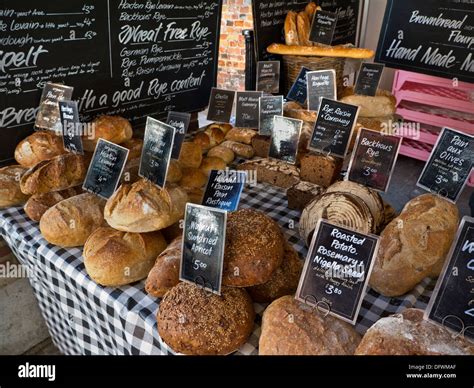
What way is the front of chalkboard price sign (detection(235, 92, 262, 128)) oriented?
toward the camera

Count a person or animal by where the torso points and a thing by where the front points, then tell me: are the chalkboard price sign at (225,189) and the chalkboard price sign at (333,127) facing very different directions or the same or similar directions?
same or similar directions

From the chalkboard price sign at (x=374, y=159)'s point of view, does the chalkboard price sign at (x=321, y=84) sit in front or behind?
behind

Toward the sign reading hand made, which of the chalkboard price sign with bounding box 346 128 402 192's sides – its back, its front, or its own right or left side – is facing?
back

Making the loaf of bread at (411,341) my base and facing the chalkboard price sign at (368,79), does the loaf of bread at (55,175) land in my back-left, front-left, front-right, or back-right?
front-left

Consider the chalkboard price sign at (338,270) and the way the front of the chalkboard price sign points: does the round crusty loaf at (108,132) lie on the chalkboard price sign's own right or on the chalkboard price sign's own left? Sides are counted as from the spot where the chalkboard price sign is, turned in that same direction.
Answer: on the chalkboard price sign's own right

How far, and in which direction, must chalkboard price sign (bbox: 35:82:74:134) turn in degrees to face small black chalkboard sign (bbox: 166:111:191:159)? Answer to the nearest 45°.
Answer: approximately 45° to its left

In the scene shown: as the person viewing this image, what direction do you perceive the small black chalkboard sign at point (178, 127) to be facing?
facing the viewer

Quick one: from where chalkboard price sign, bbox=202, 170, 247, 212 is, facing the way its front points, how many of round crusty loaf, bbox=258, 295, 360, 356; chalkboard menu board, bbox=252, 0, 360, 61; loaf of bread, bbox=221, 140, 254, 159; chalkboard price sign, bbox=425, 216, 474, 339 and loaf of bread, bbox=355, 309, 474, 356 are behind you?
2

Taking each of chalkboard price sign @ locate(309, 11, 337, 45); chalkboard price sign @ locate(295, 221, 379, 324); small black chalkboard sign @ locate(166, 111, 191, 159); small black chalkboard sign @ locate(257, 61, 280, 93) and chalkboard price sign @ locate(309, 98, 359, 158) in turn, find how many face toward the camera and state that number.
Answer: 5

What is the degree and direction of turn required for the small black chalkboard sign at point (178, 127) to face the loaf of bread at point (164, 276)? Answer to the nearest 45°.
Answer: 0° — it already faces it

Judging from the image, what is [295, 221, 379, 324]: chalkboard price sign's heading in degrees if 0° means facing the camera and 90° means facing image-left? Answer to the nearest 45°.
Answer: approximately 0°

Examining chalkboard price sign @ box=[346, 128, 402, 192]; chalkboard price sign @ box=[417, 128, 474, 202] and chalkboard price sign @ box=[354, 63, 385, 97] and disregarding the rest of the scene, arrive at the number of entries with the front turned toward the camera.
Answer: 3

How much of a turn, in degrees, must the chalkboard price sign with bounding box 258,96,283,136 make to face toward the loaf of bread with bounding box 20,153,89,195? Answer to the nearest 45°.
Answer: approximately 45° to its right

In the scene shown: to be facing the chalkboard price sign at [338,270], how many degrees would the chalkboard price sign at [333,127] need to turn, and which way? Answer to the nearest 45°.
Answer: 0° — it already faces it

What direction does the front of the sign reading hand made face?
toward the camera

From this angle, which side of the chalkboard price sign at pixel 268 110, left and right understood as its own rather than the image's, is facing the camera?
front
